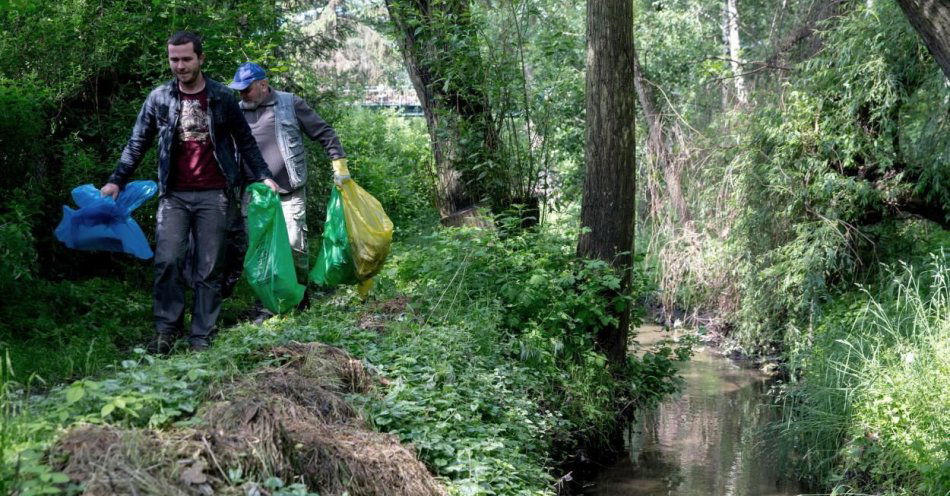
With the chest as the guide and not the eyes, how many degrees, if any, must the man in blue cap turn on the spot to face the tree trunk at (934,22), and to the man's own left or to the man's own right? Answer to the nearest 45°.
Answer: approximately 90° to the man's own left

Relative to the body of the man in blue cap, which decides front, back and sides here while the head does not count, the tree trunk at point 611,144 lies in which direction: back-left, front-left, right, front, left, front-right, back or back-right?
back-left

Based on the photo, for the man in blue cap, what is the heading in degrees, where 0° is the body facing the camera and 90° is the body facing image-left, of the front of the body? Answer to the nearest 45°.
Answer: approximately 45°

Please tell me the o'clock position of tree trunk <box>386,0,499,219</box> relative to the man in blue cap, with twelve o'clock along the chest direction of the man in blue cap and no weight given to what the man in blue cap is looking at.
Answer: The tree trunk is roughly at 6 o'clock from the man in blue cap.
